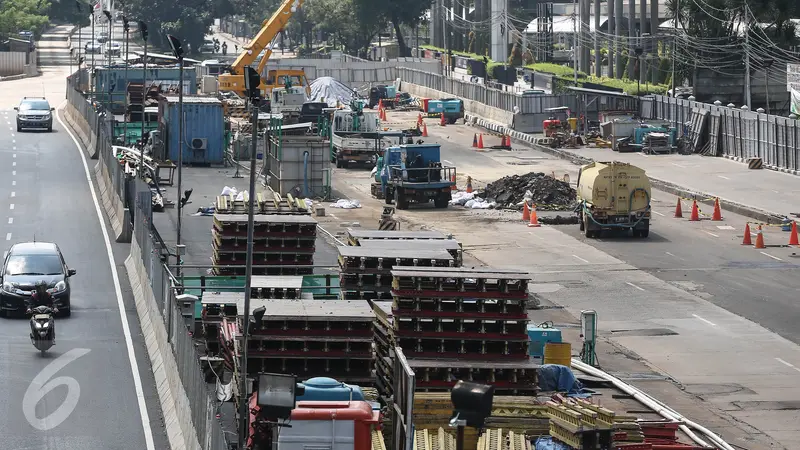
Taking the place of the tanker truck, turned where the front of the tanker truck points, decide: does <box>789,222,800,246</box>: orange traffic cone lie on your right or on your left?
on your right

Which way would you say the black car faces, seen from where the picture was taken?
facing the viewer

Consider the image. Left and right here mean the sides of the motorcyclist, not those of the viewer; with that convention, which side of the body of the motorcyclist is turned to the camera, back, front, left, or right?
front

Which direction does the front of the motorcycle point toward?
toward the camera

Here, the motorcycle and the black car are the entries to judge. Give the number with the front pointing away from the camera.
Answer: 0

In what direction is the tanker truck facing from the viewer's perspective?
away from the camera

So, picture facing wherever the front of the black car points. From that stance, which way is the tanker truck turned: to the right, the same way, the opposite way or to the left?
the opposite way

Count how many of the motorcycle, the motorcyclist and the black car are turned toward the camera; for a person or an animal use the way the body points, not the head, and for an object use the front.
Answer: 3
